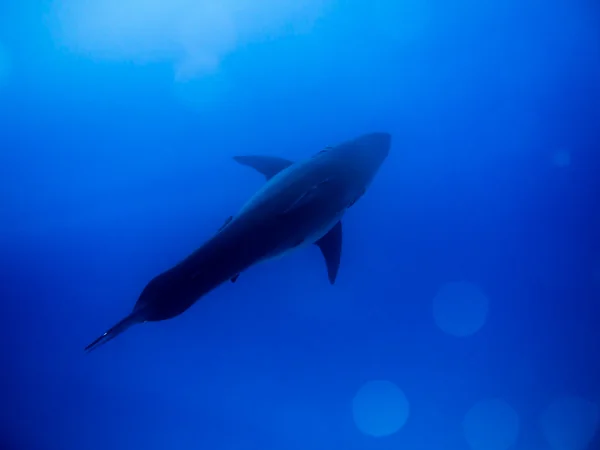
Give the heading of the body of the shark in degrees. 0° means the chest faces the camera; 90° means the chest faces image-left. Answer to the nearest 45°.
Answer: approximately 225°
